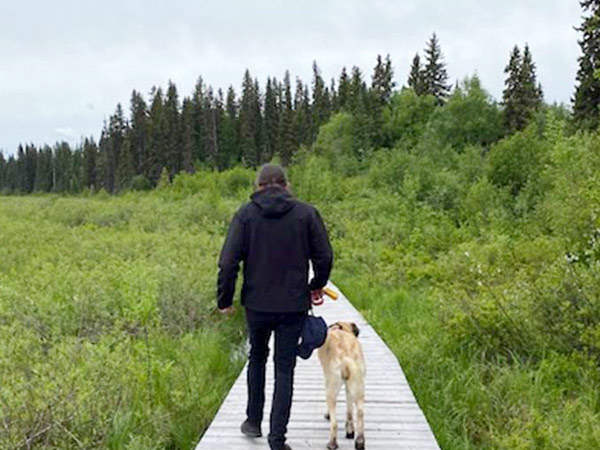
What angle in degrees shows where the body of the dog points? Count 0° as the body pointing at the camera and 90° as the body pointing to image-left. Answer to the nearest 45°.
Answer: approximately 180°

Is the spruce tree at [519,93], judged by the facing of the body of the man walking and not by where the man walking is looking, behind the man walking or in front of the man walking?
in front

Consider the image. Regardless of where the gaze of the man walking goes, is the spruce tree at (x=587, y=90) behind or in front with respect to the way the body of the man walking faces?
in front

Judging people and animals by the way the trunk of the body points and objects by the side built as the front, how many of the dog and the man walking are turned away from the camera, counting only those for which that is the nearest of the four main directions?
2

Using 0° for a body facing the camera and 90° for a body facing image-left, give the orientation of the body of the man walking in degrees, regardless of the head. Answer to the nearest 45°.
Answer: approximately 180°
